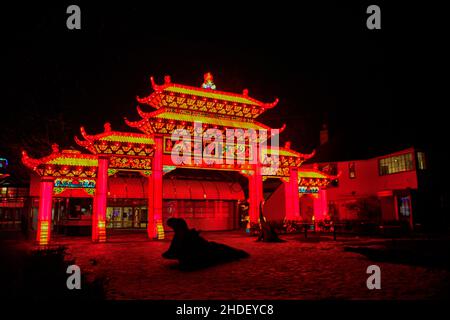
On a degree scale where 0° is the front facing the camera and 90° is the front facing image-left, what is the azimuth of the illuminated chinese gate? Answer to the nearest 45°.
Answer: approximately 315°

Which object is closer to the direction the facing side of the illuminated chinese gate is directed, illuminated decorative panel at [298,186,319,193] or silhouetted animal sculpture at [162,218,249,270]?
the silhouetted animal sculpture

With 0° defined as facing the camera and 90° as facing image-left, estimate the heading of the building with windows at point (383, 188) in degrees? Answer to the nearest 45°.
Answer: approximately 45°

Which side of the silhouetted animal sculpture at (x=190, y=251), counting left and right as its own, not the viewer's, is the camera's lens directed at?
left

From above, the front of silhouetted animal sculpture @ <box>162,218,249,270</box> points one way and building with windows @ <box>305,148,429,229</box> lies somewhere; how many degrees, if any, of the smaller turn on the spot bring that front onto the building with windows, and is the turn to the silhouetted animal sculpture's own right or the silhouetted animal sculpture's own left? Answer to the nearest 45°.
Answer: approximately 135° to the silhouetted animal sculpture's own right

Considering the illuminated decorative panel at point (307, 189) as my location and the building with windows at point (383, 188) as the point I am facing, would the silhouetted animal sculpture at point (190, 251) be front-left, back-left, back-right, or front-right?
back-right

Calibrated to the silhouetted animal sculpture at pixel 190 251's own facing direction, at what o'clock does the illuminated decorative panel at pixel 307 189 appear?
The illuminated decorative panel is roughly at 4 o'clock from the silhouetted animal sculpture.
